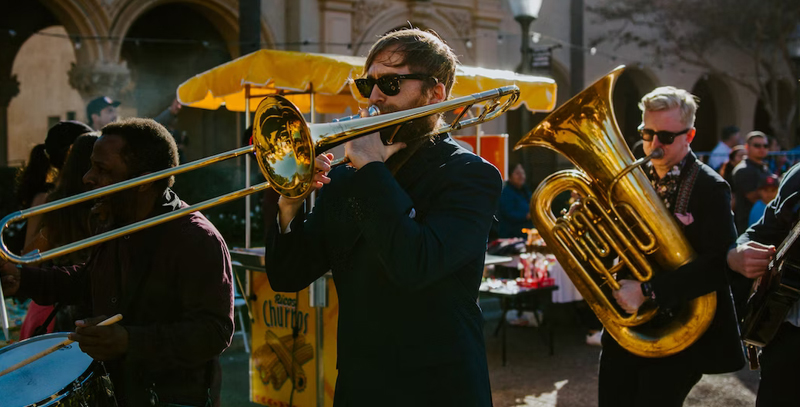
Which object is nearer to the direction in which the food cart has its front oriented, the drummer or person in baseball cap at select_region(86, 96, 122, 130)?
the drummer

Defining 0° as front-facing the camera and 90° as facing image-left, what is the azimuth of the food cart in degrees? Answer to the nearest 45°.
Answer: approximately 0°

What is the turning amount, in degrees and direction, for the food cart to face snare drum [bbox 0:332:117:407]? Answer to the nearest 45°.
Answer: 0° — it already faces it

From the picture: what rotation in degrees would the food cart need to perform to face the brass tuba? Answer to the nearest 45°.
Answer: approximately 45° to its left

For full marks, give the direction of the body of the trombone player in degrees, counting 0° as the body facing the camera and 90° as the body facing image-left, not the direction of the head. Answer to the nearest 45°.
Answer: approximately 45°

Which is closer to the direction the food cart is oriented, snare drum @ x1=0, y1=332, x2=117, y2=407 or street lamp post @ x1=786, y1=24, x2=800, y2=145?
the snare drum

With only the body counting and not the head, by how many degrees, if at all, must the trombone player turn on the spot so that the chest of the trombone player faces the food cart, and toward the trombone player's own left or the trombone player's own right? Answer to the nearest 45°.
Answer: approximately 135° to the trombone player's own right

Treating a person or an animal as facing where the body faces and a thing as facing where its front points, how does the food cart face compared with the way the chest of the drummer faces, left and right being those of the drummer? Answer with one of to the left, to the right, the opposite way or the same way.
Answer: to the left

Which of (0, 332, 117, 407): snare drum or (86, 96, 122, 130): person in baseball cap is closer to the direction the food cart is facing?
the snare drum

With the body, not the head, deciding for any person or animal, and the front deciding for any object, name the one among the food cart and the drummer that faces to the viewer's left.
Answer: the drummer

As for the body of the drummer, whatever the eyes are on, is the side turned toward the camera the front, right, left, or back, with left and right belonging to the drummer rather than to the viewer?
left
